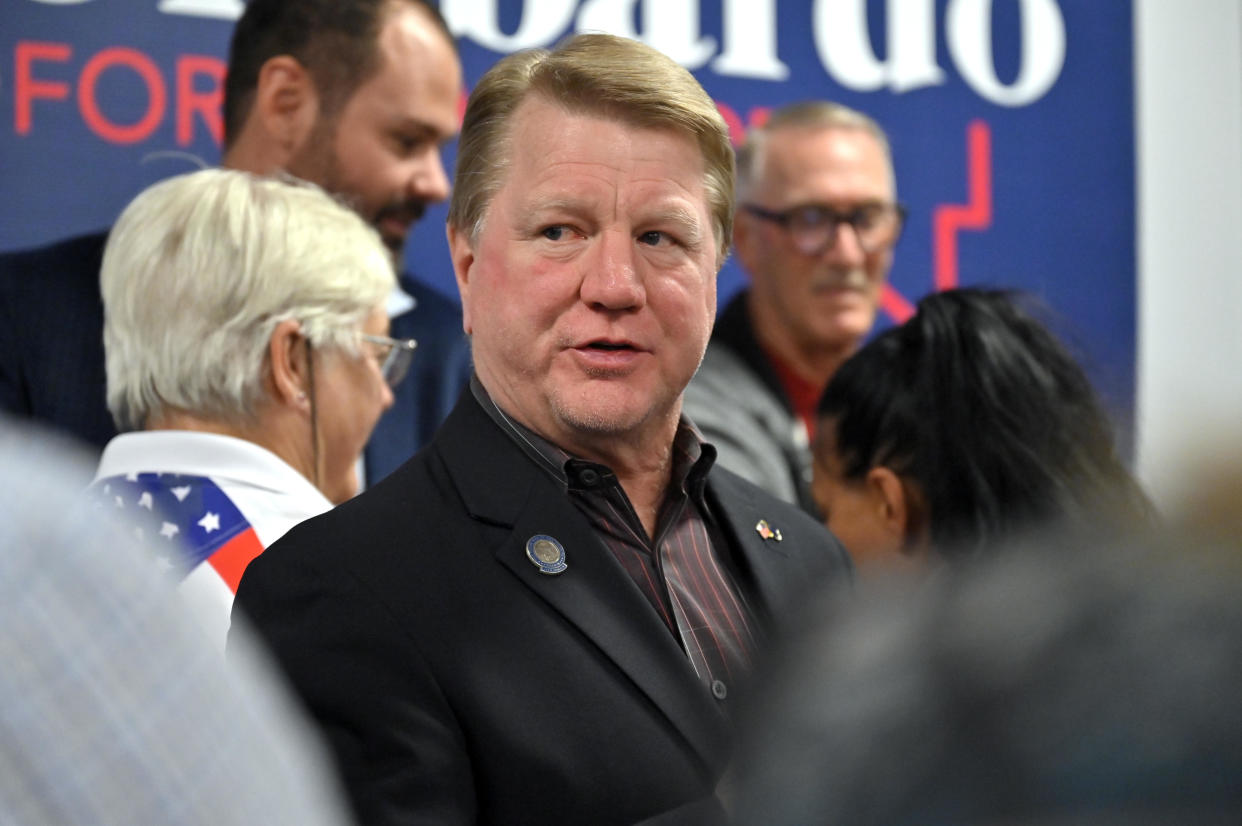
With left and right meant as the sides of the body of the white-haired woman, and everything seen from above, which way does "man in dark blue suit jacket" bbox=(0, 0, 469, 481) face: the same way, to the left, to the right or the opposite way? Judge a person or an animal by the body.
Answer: to the right

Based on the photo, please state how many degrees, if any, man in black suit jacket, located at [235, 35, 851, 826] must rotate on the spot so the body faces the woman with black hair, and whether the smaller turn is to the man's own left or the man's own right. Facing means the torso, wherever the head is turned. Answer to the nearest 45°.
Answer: approximately 90° to the man's own left

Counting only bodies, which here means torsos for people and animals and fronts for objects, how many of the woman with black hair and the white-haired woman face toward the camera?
0

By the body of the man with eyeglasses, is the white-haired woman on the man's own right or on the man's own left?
on the man's own right

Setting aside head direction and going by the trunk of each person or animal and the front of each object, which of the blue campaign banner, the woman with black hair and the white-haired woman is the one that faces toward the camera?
the blue campaign banner

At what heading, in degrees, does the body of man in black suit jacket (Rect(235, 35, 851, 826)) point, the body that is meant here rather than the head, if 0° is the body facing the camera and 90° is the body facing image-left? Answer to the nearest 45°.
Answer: approximately 315°

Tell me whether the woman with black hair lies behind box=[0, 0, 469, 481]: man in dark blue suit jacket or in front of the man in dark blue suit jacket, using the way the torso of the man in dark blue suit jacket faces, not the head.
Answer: in front

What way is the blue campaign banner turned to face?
toward the camera

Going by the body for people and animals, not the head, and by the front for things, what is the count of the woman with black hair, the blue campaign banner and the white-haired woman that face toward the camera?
1

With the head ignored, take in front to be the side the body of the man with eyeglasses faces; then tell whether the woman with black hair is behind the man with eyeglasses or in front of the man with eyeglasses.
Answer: in front

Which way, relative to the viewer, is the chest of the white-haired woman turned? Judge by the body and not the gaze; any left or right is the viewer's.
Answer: facing away from the viewer and to the right of the viewer

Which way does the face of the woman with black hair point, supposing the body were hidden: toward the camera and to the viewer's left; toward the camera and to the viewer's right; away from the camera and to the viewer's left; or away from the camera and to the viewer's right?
away from the camera and to the viewer's left

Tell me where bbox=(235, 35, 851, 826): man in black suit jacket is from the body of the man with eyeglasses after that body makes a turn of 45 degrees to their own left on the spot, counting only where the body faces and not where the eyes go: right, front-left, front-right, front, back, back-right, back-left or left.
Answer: right

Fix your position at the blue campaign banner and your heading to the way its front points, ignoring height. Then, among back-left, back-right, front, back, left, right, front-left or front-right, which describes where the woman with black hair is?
front

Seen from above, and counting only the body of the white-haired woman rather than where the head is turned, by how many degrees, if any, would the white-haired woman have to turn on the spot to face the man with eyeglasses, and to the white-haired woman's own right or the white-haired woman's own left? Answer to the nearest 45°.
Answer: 0° — they already face them
